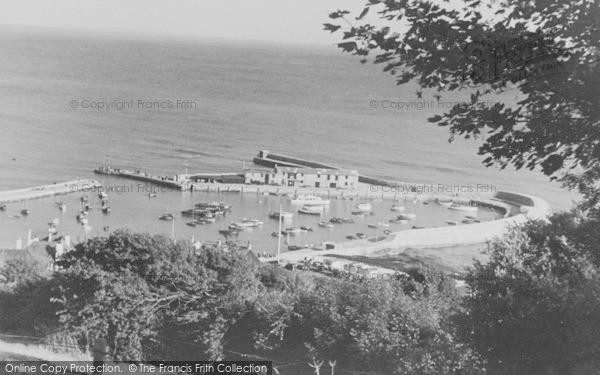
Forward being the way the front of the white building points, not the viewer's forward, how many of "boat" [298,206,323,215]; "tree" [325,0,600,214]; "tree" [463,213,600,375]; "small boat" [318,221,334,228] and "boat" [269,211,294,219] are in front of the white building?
5

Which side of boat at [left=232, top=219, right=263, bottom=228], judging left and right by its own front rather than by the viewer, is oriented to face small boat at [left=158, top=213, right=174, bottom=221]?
front

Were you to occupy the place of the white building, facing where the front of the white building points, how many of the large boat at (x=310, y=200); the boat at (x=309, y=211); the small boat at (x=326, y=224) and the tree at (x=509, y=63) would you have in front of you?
4

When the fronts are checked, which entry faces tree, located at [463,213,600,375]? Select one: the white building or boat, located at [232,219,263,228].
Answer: the white building

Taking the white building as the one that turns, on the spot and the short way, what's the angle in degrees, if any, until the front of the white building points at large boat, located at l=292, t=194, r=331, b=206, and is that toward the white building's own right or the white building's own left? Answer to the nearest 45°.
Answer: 0° — it already faces it

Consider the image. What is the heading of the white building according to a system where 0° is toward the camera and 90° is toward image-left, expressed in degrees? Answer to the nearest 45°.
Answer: approximately 0°

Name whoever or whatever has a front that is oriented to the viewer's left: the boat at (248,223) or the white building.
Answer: the boat

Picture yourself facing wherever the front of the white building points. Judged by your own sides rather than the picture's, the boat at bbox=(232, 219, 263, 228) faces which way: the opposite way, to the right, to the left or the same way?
to the right

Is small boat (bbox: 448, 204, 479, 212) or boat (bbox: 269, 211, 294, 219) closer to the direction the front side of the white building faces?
the boat

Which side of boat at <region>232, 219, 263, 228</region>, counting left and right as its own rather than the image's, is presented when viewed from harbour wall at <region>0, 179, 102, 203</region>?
front

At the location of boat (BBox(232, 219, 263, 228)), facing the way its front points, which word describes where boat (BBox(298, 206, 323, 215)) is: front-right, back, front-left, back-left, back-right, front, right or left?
back-right

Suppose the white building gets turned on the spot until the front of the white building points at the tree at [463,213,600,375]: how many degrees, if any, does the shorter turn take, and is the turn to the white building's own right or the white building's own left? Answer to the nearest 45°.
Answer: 0° — it already faces it

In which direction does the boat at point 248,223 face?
to the viewer's left

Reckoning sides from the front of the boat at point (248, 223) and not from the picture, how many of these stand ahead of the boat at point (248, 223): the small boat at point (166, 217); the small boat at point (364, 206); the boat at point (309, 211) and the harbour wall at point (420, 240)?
1

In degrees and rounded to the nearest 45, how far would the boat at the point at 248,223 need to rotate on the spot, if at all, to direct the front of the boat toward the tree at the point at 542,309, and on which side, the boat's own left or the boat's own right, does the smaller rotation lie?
approximately 90° to the boat's own left

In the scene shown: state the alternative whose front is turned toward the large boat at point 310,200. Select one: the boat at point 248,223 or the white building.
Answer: the white building

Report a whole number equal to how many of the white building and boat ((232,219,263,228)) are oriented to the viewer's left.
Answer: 1

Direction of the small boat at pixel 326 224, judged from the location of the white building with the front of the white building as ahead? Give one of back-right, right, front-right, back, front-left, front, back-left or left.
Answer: front

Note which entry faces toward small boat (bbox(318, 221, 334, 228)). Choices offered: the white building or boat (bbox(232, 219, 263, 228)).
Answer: the white building
